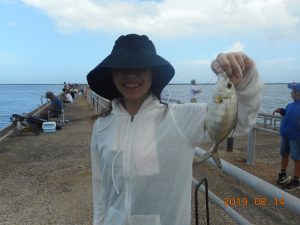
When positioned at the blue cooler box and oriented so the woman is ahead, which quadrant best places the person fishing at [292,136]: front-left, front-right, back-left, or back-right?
front-left

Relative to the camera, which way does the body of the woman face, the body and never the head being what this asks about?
toward the camera

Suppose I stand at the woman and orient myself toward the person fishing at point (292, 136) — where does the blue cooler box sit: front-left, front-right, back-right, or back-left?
front-left

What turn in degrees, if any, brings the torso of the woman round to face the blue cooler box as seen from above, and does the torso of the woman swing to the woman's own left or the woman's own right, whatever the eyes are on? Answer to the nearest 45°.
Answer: approximately 135° to the woman's own right

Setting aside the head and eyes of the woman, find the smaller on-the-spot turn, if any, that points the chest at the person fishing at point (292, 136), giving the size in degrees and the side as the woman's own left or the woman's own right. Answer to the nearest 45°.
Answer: approximately 135° to the woman's own left
